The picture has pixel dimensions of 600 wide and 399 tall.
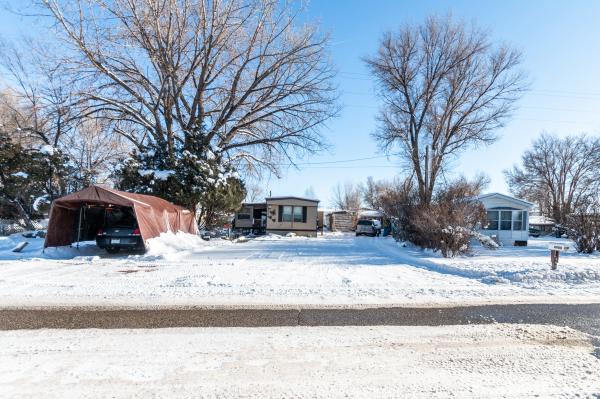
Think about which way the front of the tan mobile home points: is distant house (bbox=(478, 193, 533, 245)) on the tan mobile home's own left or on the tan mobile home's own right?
on the tan mobile home's own left

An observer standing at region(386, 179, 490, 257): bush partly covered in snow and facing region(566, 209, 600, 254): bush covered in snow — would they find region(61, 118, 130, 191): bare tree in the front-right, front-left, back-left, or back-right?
back-left

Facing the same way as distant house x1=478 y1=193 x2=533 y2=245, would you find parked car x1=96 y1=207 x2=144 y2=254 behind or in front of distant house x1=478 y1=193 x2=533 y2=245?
in front

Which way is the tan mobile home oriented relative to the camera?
toward the camera

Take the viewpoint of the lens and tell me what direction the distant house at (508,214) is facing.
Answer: facing the viewer

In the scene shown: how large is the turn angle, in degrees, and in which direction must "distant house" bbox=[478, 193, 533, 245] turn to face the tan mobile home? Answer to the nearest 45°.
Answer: approximately 90° to its right
